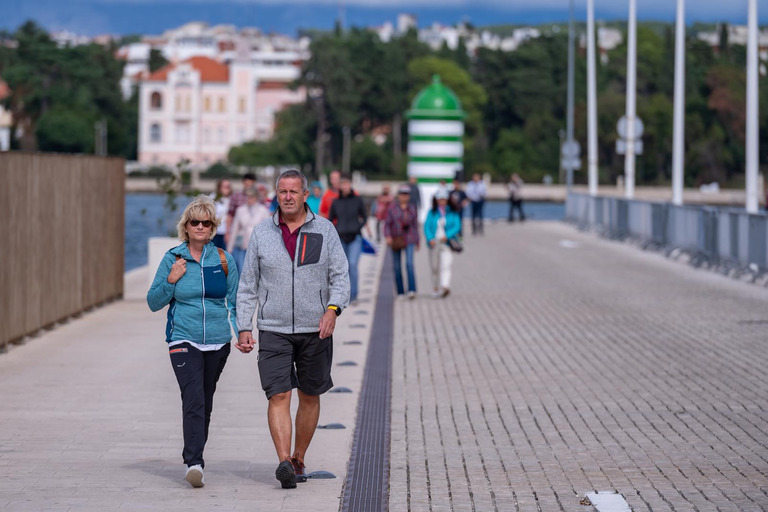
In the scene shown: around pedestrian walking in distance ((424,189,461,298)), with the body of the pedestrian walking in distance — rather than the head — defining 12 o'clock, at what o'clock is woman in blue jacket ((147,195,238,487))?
The woman in blue jacket is roughly at 12 o'clock from the pedestrian walking in distance.

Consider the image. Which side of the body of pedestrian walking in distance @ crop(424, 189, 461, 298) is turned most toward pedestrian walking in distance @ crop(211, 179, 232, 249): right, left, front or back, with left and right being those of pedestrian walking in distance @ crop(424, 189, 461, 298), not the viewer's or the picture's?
right

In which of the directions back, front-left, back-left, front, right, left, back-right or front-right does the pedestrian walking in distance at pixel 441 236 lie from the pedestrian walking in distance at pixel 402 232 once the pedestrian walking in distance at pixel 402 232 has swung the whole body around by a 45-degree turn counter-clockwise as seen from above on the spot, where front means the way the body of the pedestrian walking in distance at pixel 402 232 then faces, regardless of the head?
left

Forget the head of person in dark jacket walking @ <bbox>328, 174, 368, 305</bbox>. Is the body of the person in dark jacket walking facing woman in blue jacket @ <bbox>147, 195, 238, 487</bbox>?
yes

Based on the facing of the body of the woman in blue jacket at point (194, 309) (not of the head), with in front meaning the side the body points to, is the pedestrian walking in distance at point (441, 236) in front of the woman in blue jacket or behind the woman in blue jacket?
behind

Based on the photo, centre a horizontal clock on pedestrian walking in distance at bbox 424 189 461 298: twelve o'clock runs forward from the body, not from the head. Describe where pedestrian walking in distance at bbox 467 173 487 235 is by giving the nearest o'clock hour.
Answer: pedestrian walking in distance at bbox 467 173 487 235 is roughly at 6 o'clock from pedestrian walking in distance at bbox 424 189 461 298.

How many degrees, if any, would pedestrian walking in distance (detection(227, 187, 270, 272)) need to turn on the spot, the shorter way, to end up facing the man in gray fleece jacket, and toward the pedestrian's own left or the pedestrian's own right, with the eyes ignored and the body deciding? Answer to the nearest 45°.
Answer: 0° — they already face them

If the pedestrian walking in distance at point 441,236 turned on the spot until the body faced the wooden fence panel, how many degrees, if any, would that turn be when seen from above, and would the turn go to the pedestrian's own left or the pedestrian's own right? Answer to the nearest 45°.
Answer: approximately 45° to the pedestrian's own right
